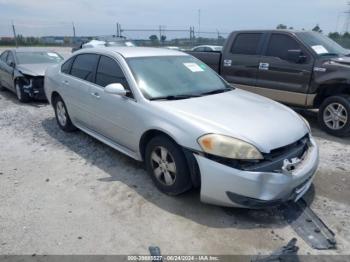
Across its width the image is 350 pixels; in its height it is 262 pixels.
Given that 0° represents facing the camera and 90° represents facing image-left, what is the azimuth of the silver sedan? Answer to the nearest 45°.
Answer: approximately 315°

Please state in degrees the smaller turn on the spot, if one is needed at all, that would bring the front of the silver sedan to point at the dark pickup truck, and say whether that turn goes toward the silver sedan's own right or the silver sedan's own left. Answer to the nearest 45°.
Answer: approximately 90° to the silver sedan's own left
